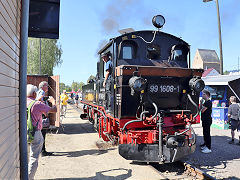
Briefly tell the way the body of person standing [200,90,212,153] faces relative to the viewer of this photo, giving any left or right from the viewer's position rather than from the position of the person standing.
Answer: facing to the left of the viewer
